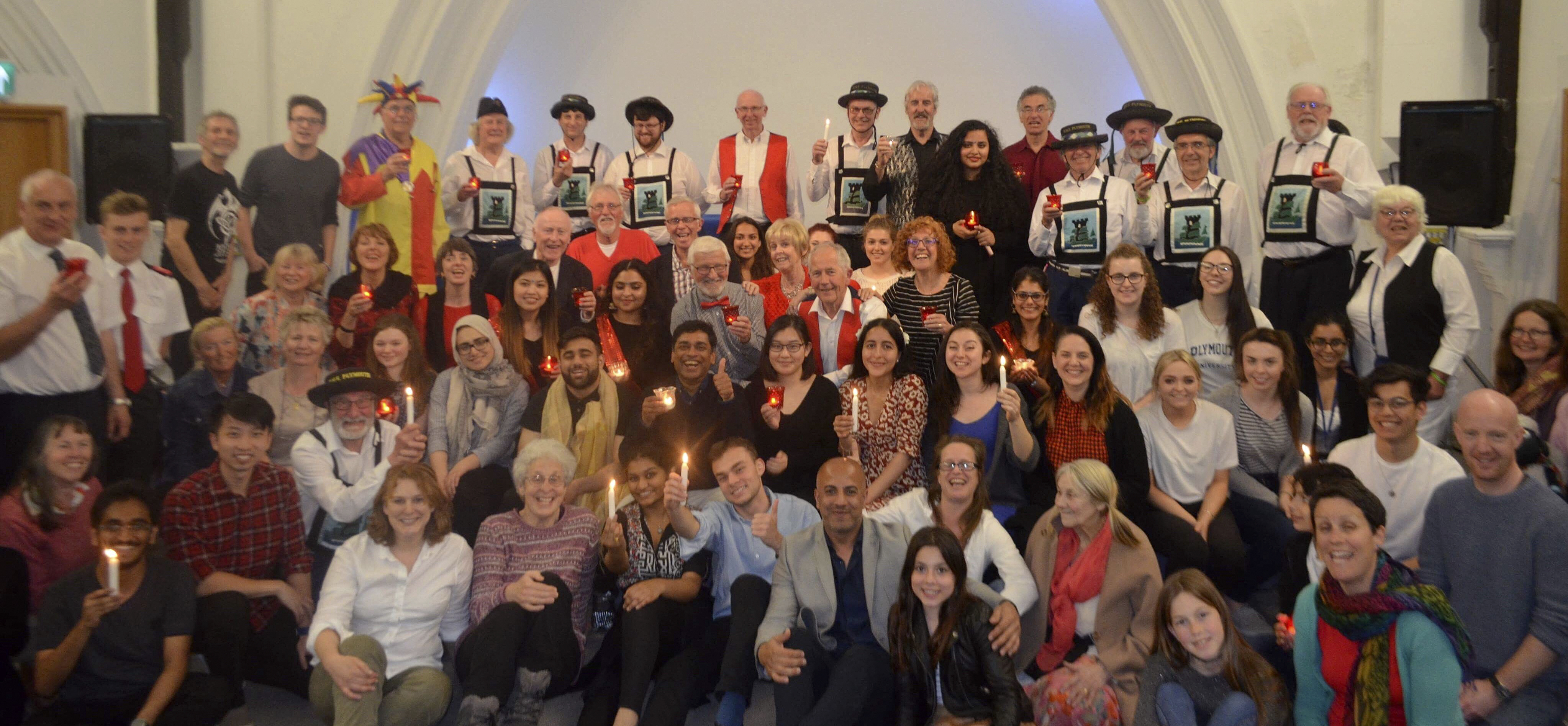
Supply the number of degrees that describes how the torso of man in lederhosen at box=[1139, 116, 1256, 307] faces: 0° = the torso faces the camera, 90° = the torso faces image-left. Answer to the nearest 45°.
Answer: approximately 0°

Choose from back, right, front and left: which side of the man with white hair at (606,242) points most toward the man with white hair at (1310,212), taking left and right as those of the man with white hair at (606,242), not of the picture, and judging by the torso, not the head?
left

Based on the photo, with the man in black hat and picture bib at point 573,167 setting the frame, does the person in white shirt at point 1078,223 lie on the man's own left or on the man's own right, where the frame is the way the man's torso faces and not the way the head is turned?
on the man's own left

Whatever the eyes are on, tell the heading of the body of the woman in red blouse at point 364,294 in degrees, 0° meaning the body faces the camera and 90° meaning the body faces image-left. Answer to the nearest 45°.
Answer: approximately 0°

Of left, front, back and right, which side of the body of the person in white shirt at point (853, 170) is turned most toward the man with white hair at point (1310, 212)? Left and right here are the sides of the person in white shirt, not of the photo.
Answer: left

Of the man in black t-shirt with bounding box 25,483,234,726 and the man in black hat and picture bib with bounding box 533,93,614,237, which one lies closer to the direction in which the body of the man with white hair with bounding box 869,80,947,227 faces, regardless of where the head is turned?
the man in black t-shirt

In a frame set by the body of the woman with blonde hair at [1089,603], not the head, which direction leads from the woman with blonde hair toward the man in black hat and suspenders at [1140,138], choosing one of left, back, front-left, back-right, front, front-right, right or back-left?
back-right

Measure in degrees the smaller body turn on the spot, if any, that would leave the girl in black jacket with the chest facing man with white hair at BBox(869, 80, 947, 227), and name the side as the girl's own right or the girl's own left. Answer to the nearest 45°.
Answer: approximately 180°

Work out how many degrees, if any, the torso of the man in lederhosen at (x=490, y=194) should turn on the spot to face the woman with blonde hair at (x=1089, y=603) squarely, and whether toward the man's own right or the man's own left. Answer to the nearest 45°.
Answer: approximately 45° to the man's own left

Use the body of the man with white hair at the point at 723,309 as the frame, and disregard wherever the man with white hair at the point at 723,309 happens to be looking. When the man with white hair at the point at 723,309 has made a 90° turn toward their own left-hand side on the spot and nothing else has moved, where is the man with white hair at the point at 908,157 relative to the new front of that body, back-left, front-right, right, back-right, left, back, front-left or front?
front-left
